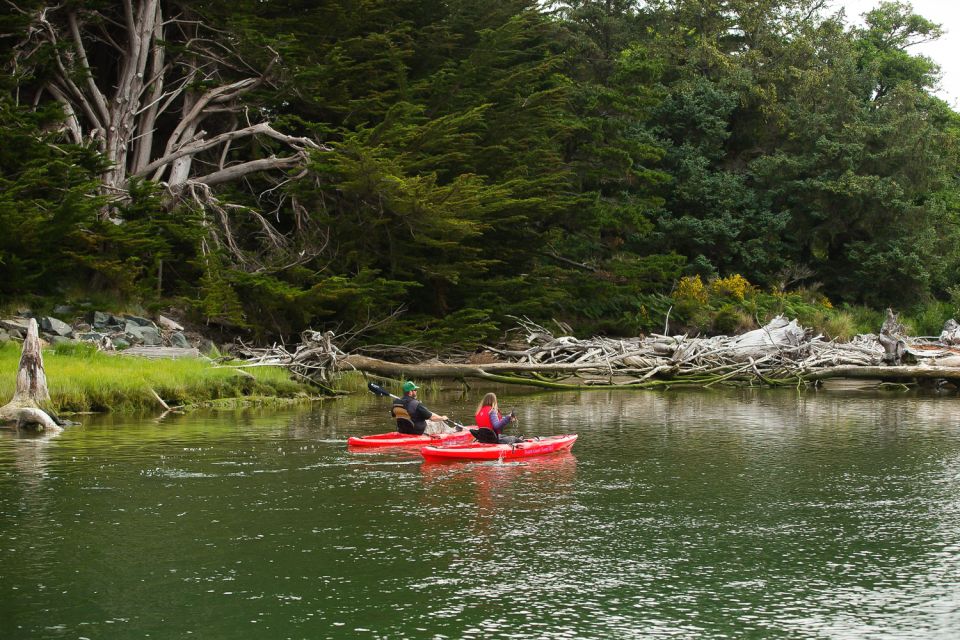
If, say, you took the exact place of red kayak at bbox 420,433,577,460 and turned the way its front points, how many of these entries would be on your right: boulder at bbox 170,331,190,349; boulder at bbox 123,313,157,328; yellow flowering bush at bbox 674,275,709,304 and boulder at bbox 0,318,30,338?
0

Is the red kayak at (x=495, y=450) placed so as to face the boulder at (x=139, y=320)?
no

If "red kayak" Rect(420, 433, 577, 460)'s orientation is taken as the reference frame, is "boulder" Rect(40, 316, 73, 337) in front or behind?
behind

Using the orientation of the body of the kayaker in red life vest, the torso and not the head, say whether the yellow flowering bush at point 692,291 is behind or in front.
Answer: in front

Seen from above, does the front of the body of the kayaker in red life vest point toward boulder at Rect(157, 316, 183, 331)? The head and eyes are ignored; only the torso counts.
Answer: no

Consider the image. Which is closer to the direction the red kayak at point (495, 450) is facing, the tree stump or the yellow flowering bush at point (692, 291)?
the yellow flowering bush

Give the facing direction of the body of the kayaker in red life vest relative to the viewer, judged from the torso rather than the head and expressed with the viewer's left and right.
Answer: facing away from the viewer and to the right of the viewer

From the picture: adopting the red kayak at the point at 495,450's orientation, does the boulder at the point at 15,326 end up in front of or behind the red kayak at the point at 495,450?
behind

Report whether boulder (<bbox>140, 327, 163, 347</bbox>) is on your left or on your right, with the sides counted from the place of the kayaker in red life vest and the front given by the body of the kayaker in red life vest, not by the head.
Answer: on your left

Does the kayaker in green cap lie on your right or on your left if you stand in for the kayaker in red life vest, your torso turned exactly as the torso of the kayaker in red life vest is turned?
on your left

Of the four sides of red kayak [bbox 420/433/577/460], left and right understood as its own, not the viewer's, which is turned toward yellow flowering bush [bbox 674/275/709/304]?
left

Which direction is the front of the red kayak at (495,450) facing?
to the viewer's right

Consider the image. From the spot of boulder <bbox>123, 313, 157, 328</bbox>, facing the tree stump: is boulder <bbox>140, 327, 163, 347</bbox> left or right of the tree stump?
left

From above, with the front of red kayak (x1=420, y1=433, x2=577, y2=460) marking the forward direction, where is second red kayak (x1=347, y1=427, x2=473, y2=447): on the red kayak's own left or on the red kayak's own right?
on the red kayak's own left

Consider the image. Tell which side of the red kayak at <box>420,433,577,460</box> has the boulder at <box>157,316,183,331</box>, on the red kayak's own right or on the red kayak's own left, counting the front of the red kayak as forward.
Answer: on the red kayak's own left

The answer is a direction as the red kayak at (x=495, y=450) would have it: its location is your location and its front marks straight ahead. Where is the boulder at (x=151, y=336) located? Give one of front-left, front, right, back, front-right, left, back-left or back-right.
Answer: back-left
